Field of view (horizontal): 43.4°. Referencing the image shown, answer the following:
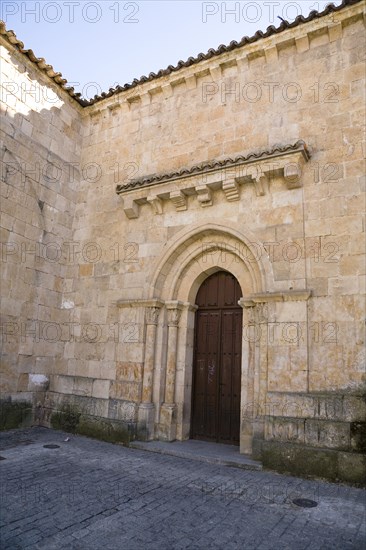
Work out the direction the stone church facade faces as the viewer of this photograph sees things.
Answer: facing the viewer and to the left of the viewer
